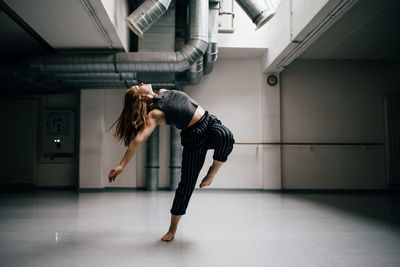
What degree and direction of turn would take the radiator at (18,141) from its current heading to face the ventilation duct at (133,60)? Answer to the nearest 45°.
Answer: approximately 45° to its left

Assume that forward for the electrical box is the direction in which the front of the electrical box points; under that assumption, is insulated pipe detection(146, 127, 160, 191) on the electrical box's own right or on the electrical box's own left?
on the electrical box's own left

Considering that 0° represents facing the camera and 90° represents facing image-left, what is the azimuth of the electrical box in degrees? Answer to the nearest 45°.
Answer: approximately 0°

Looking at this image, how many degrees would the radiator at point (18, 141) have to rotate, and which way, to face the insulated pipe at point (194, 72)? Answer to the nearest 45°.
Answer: approximately 45° to its left

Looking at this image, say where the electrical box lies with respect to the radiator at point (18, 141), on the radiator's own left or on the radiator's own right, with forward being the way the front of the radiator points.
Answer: on the radiator's own left

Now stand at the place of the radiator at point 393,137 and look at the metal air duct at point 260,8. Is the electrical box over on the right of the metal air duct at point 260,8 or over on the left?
right

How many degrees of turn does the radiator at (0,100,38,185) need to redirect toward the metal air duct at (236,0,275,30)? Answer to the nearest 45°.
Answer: approximately 45° to its left

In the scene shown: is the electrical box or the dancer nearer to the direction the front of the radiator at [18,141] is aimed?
the dancer
